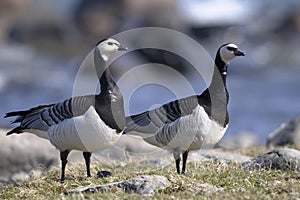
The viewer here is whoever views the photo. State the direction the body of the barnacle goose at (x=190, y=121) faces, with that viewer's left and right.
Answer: facing to the right of the viewer

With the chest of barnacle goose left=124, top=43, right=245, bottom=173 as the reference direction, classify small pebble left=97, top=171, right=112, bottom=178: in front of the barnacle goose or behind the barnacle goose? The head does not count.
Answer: behind

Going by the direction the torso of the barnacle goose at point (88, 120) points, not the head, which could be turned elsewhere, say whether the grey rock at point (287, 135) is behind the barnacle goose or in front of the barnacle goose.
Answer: in front

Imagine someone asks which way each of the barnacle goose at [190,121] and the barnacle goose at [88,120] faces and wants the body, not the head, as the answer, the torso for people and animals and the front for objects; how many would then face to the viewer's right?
2

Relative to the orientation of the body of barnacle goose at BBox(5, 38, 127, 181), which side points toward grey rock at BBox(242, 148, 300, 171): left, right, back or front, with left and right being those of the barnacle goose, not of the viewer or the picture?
front

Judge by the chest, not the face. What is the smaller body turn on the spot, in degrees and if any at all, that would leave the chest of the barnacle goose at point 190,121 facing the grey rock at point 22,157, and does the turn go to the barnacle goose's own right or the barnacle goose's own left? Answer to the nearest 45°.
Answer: approximately 135° to the barnacle goose's own left

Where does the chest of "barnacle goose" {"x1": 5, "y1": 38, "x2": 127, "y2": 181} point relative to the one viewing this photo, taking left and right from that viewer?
facing to the right of the viewer

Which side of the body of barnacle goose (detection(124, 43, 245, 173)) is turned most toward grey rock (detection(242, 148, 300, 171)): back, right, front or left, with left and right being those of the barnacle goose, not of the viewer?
front
